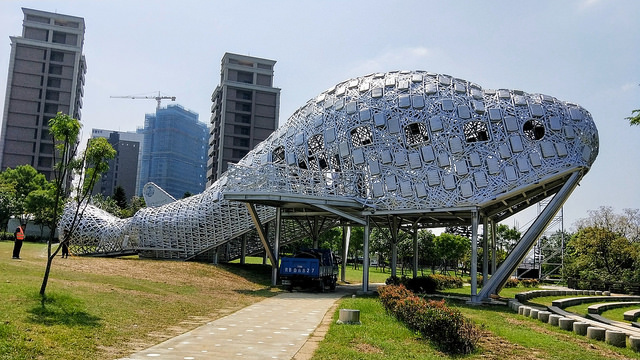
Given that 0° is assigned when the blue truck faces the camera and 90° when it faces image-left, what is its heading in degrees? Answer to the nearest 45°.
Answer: approximately 225°

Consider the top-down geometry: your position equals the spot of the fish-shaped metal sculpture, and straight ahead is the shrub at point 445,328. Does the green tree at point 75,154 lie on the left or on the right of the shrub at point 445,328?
right

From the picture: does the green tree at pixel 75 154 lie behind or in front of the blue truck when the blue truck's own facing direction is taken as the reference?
behind

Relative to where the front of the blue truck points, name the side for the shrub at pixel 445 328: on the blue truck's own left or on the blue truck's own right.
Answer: on the blue truck's own right
